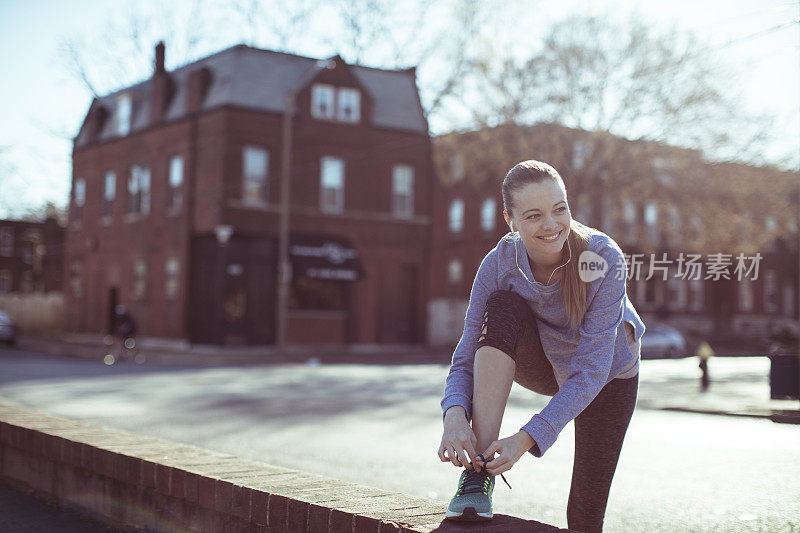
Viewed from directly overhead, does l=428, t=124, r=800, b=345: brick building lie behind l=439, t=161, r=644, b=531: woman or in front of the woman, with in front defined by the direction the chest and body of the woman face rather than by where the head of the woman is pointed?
behind

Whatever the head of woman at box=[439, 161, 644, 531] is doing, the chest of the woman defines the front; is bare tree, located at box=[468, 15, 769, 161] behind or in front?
behind

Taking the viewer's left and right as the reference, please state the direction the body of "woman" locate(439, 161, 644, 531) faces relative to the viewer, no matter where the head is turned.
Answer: facing the viewer and to the left of the viewer

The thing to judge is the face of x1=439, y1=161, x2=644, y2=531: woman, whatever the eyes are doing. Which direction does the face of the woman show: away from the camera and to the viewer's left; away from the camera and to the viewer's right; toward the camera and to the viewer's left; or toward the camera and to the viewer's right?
toward the camera and to the viewer's right

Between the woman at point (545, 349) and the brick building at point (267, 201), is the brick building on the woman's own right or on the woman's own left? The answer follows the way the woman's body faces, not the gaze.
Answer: on the woman's own right

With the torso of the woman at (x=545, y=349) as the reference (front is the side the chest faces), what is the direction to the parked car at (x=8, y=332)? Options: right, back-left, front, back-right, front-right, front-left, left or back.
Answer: right

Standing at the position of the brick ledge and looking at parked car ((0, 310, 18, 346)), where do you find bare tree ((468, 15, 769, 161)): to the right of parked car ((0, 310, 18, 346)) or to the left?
right
